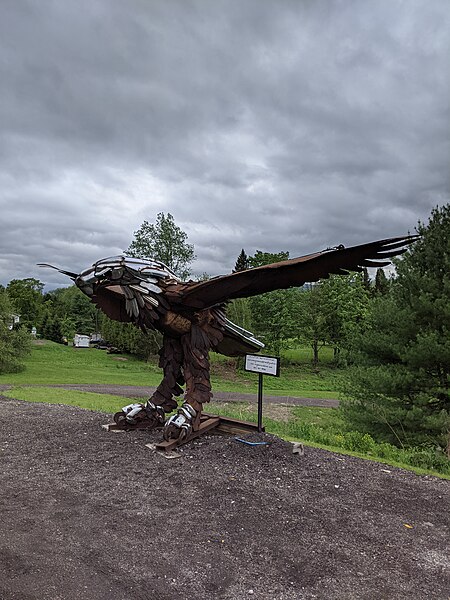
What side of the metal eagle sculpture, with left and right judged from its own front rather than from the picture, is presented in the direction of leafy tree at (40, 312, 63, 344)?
right

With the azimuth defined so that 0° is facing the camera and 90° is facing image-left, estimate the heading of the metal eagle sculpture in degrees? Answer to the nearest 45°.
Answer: approximately 45°

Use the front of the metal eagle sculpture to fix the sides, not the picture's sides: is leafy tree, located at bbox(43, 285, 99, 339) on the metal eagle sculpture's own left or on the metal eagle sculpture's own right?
on the metal eagle sculpture's own right

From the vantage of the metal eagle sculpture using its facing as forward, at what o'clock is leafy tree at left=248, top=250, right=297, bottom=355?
The leafy tree is roughly at 5 o'clock from the metal eagle sculpture.

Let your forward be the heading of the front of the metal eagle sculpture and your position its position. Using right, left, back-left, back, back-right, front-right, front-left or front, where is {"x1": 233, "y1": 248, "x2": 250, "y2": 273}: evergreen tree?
back-right

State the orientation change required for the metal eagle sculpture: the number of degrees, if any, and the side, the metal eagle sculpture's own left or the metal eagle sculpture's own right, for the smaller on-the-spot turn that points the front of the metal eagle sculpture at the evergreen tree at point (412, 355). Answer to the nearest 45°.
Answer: approximately 180°

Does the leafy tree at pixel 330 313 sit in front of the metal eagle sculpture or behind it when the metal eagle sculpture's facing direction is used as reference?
behind

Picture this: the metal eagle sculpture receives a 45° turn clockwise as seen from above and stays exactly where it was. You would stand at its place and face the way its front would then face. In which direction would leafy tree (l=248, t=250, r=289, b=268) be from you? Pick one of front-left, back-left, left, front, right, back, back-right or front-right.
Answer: right

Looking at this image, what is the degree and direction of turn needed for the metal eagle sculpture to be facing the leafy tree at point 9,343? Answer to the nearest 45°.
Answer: approximately 90° to its right
